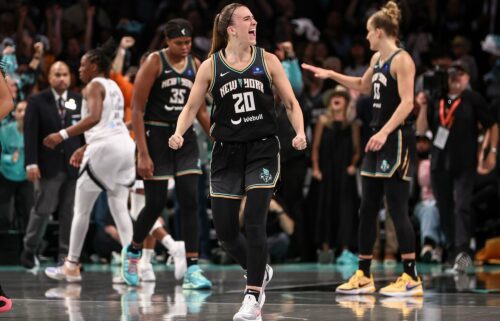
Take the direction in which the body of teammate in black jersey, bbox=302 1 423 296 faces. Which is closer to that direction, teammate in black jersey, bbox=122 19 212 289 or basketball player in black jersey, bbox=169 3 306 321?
the basketball player in black jersey

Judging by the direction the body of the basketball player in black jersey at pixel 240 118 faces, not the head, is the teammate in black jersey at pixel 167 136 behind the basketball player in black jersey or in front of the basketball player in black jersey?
behind

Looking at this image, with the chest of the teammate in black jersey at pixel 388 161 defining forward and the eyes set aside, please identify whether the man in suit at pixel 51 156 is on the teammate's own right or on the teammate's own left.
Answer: on the teammate's own right

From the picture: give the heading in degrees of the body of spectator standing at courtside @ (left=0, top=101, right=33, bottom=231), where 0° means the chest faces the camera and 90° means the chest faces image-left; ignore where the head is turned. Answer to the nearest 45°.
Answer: approximately 0°

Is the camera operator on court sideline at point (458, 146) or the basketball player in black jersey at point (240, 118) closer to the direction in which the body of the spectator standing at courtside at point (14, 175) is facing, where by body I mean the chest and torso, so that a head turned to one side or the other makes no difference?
the basketball player in black jersey

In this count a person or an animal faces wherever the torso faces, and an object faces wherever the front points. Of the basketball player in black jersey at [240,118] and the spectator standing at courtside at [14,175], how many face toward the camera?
2

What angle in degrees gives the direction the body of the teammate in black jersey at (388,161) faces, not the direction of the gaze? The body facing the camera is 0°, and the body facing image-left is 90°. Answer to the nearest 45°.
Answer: approximately 45°

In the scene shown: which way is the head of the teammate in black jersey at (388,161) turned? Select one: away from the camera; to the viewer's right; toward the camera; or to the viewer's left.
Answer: to the viewer's left

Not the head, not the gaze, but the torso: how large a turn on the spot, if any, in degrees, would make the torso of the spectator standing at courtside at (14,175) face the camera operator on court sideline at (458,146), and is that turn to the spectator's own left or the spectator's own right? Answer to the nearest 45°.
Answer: approximately 45° to the spectator's own left

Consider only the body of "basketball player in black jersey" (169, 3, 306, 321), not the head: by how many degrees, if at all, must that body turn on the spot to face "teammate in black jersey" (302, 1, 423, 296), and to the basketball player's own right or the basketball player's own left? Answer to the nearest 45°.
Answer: approximately 135° to the basketball player's own left
